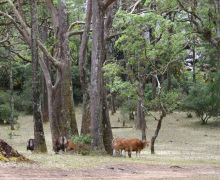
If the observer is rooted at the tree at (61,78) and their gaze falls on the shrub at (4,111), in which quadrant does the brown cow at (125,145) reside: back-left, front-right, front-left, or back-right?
back-right

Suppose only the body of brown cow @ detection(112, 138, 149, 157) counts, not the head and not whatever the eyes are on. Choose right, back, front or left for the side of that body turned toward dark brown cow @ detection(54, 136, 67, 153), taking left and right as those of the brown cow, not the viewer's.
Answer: back

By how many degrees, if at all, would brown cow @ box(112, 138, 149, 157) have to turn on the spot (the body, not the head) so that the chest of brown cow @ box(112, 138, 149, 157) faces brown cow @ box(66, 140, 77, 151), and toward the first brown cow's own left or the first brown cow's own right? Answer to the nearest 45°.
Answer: approximately 135° to the first brown cow's own right

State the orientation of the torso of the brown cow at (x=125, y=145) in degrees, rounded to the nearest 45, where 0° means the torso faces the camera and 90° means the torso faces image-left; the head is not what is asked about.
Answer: approximately 270°
